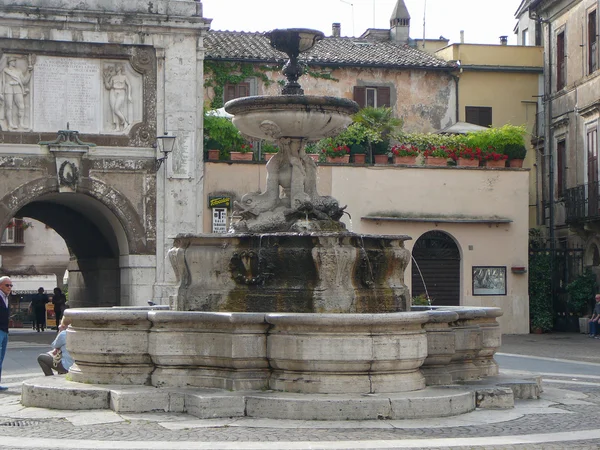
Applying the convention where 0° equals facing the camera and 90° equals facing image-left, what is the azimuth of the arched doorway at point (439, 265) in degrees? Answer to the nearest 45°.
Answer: approximately 0°

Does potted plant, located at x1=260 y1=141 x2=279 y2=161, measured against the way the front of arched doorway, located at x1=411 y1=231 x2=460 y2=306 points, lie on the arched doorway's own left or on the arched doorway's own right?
on the arched doorway's own right

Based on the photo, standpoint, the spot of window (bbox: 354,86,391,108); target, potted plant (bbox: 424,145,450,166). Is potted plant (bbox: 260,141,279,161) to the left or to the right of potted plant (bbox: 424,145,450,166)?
right

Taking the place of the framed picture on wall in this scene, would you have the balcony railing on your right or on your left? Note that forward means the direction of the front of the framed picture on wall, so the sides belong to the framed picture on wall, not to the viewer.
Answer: on your left

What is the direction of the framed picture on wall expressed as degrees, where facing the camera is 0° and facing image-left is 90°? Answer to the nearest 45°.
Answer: approximately 0°
